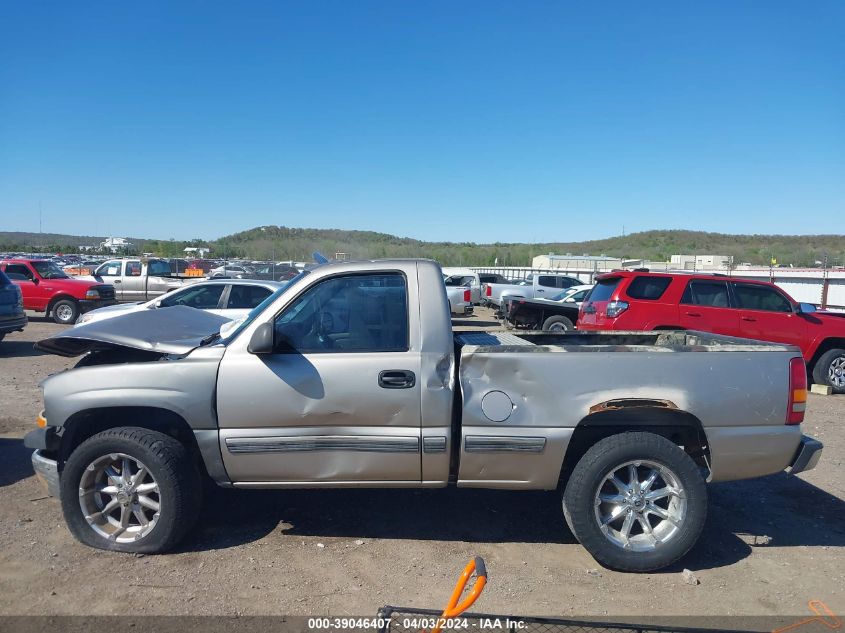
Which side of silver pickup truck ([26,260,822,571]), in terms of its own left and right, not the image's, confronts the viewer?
left

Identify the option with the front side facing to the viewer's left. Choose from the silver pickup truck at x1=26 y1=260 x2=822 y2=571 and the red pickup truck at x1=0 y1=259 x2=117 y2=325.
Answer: the silver pickup truck

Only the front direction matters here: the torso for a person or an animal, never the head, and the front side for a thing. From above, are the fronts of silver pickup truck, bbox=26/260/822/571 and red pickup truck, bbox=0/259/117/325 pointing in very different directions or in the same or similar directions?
very different directions

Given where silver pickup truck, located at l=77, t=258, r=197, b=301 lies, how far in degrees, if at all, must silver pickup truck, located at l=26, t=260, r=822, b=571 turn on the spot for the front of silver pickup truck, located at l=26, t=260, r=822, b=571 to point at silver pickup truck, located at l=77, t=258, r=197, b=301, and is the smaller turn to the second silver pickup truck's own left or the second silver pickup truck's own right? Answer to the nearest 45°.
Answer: approximately 45° to the second silver pickup truck's own right

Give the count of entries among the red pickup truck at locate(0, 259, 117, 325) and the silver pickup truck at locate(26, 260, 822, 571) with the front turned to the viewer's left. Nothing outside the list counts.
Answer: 1

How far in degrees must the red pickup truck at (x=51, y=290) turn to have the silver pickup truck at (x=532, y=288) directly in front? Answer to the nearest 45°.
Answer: approximately 45° to its left

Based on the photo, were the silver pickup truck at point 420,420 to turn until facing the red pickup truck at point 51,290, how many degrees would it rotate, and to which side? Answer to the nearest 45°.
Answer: approximately 45° to its right

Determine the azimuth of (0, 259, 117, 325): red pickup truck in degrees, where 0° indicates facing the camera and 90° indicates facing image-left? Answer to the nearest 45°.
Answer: approximately 315°

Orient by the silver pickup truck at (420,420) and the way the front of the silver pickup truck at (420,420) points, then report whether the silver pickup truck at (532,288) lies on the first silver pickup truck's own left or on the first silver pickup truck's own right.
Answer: on the first silver pickup truck's own right

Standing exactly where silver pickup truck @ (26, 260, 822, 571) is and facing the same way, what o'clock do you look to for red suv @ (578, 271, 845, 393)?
The red suv is roughly at 4 o'clock from the silver pickup truck.

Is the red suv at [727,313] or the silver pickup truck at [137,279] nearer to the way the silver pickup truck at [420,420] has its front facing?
the silver pickup truck
